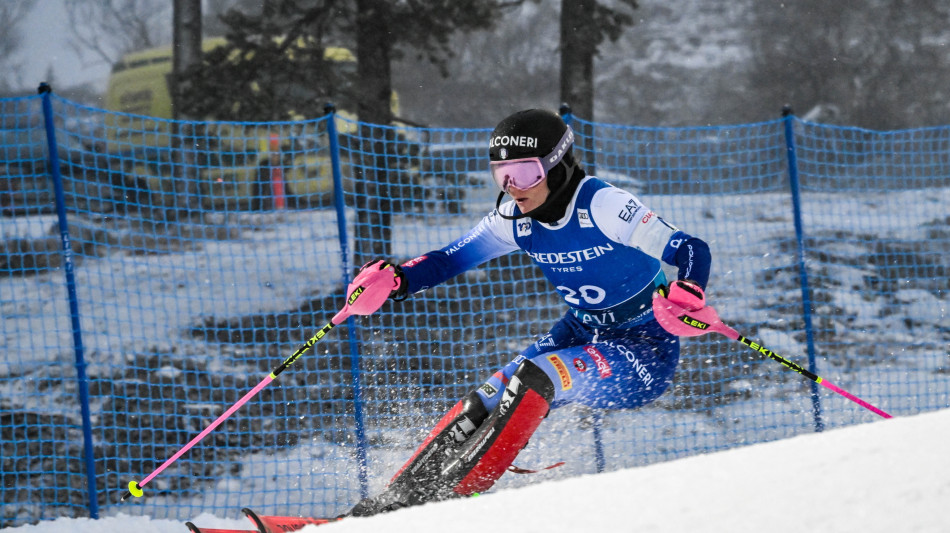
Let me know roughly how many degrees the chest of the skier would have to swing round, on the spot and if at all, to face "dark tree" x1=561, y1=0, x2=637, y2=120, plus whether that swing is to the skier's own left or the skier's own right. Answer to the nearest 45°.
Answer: approximately 135° to the skier's own right

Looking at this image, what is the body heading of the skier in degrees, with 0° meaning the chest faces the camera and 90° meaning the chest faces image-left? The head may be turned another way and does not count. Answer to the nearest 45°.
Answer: approximately 45°

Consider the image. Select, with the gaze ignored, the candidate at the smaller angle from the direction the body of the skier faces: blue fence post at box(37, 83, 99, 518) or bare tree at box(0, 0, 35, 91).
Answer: the blue fence post

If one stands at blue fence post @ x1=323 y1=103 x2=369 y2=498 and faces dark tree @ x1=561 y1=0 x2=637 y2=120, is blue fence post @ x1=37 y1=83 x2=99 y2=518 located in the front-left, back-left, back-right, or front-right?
back-left

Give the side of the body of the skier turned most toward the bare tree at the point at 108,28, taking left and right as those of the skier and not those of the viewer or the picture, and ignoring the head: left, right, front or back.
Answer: right

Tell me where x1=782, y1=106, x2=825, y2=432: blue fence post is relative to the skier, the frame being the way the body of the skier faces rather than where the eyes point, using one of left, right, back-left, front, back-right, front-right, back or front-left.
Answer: back

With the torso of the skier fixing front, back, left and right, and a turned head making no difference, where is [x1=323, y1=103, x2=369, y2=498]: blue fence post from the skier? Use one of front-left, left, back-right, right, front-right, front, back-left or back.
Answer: right
